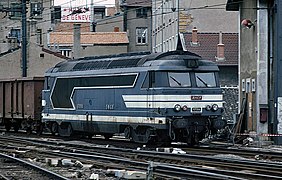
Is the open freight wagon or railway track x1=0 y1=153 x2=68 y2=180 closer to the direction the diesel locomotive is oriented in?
the railway track

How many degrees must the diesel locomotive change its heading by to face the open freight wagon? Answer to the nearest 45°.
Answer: approximately 180°

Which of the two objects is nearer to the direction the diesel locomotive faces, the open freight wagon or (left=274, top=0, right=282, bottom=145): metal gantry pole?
the metal gantry pole

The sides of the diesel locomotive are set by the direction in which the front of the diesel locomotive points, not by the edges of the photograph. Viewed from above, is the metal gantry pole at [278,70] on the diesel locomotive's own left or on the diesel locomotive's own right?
on the diesel locomotive's own left

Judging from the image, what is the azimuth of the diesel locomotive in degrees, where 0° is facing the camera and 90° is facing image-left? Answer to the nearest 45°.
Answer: approximately 315°

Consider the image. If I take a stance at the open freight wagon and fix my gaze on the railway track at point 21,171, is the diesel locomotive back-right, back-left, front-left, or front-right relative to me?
front-left

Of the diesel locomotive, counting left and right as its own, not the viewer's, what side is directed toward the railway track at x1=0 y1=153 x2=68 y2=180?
right
